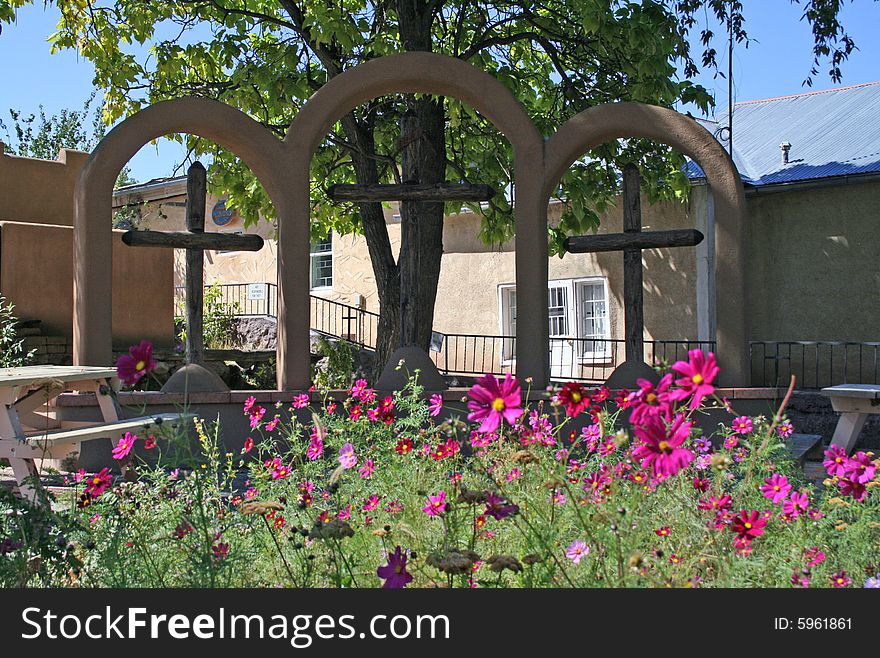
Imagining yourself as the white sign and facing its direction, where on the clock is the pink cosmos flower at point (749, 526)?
The pink cosmos flower is roughly at 12 o'clock from the white sign.

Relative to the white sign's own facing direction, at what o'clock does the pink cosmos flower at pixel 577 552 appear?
The pink cosmos flower is roughly at 12 o'clock from the white sign.

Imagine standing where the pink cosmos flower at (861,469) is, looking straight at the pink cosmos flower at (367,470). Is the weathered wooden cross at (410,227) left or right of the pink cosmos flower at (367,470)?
right

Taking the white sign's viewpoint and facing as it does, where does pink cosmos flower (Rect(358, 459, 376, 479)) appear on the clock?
The pink cosmos flower is roughly at 12 o'clock from the white sign.

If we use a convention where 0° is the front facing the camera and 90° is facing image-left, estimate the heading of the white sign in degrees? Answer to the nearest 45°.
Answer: approximately 0°

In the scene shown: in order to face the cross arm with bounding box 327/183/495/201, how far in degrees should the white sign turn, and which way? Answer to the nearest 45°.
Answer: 0° — it already faces it

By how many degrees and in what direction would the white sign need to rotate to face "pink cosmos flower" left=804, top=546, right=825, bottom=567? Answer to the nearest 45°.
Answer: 0° — it already faces it

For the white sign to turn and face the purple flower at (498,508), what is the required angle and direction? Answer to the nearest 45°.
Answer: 0° — it already faces it

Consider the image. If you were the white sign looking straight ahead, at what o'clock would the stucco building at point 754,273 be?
The stucco building is roughly at 10 o'clock from the white sign.

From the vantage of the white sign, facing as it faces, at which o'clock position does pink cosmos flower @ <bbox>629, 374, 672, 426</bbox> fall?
The pink cosmos flower is roughly at 12 o'clock from the white sign.

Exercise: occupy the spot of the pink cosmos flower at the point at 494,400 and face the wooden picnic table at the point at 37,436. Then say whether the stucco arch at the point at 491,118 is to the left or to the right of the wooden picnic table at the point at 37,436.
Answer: right

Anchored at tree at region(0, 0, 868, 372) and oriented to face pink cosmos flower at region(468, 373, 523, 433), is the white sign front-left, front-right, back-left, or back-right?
back-right
